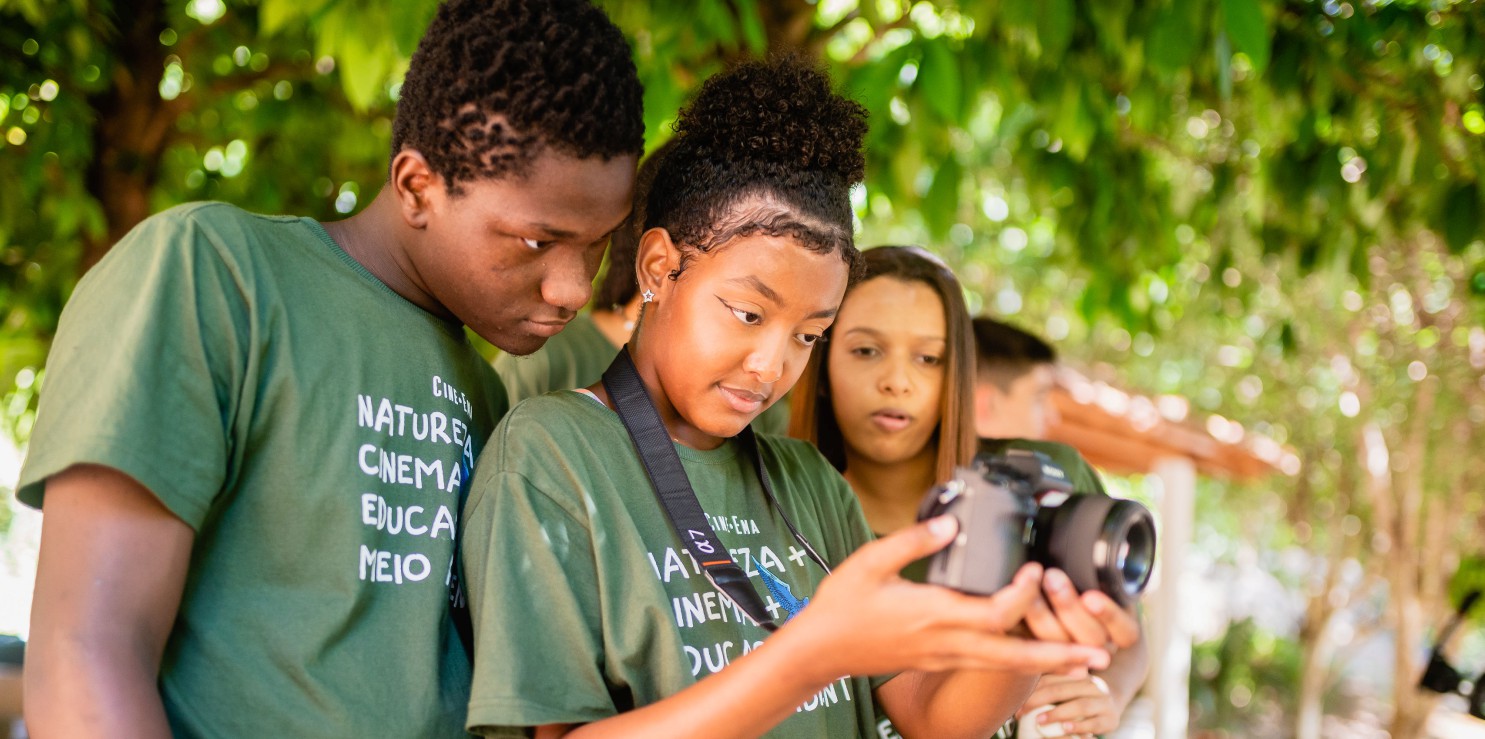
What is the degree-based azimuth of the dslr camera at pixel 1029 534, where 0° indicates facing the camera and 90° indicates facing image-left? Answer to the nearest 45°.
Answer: approximately 315°

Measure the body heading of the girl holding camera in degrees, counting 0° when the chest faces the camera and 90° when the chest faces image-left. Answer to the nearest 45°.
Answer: approximately 315°

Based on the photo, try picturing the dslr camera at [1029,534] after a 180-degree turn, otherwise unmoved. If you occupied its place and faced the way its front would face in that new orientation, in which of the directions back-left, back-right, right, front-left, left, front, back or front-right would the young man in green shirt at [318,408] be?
front-left

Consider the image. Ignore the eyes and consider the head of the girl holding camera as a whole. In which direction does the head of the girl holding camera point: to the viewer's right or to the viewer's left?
to the viewer's right

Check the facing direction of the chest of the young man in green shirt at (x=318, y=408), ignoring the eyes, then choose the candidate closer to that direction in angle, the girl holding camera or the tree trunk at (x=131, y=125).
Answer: the girl holding camera
